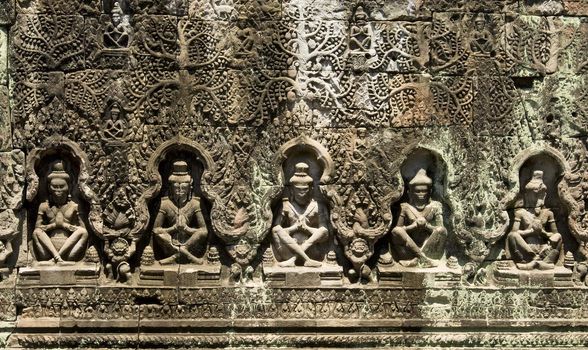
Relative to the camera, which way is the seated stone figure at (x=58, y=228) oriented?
toward the camera

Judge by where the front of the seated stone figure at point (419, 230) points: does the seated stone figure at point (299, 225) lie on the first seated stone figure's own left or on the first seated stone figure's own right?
on the first seated stone figure's own right

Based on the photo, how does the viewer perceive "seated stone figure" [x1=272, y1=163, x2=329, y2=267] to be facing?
facing the viewer

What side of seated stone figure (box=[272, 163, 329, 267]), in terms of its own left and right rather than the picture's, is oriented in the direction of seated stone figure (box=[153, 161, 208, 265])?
right

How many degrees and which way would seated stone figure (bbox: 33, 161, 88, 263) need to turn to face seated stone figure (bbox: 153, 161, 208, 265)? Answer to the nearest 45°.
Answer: approximately 90° to its left

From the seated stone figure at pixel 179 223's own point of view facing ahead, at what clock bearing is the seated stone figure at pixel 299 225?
the seated stone figure at pixel 299 225 is roughly at 9 o'clock from the seated stone figure at pixel 179 223.

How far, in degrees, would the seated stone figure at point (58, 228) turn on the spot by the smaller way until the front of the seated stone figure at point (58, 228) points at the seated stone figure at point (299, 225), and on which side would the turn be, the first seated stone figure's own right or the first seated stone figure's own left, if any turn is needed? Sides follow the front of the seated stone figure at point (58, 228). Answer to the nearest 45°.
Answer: approximately 90° to the first seated stone figure's own left

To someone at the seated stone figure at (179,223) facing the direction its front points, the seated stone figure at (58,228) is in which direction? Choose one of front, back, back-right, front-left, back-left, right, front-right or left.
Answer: right

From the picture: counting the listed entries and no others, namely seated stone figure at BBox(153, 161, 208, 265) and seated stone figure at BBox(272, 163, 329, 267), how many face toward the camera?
2

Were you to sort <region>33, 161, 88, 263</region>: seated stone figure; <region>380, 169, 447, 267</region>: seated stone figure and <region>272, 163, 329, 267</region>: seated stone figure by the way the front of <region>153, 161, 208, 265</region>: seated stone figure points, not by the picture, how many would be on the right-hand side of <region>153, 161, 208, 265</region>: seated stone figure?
1

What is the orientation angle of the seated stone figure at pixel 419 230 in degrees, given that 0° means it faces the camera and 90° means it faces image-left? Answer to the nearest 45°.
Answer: approximately 0°

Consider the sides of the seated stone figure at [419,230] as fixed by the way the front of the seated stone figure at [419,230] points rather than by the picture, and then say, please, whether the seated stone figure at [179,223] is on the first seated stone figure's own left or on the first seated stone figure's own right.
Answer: on the first seated stone figure's own right
